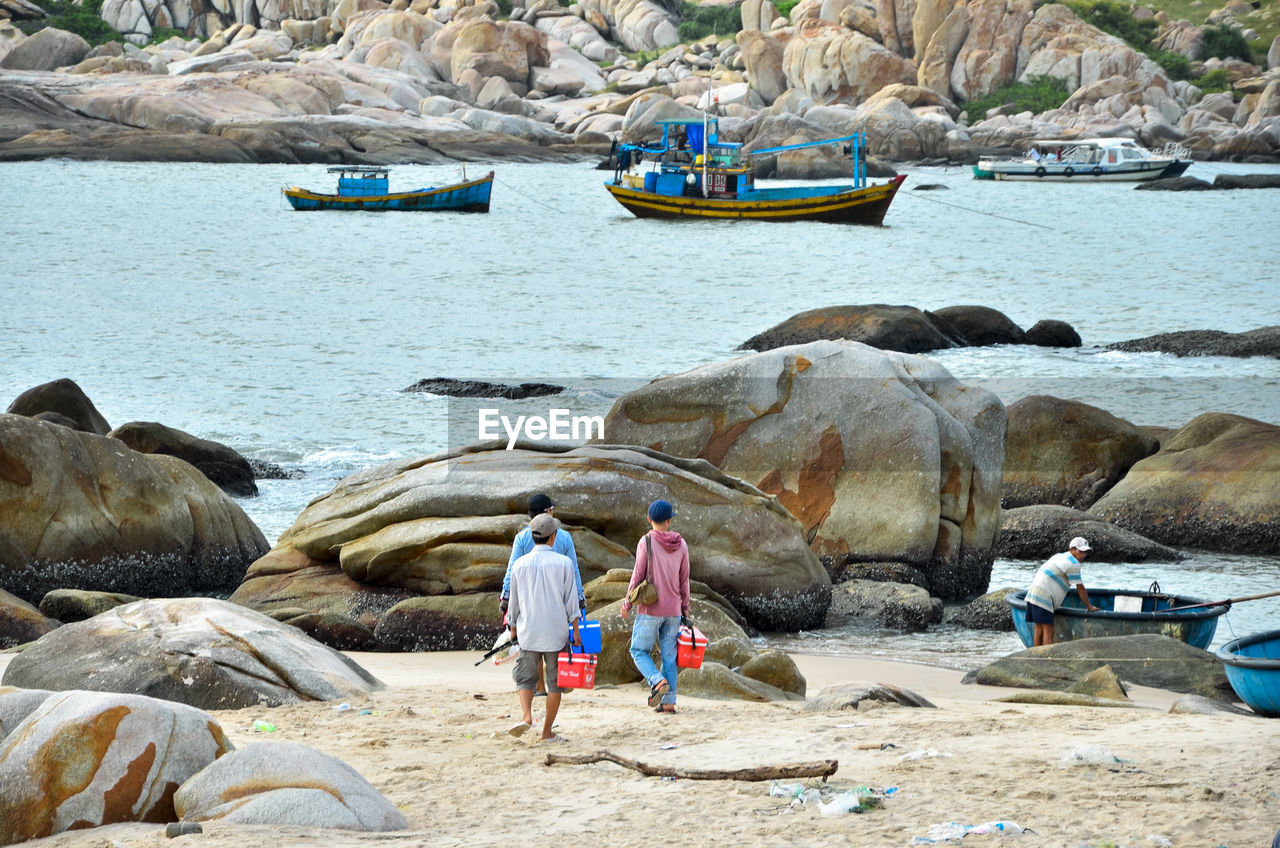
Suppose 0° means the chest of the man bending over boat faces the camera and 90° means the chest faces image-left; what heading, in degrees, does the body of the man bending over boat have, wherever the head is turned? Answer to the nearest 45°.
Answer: approximately 270°

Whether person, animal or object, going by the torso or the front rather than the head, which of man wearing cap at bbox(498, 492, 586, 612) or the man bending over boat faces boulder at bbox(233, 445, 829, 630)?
the man wearing cap

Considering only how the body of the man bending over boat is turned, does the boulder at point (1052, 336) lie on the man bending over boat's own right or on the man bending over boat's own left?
on the man bending over boat's own left

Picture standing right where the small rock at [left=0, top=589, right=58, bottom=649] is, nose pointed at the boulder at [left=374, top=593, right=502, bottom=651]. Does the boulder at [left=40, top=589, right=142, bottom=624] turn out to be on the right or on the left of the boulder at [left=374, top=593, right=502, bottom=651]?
left

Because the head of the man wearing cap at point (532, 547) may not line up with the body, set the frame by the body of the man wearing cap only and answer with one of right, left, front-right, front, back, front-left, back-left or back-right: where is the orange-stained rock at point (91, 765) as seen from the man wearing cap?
back-left

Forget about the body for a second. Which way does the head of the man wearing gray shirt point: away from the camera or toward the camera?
away from the camera

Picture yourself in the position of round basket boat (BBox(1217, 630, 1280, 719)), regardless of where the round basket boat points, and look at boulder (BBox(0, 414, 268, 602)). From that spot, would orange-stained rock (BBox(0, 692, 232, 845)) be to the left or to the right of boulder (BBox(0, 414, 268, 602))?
left

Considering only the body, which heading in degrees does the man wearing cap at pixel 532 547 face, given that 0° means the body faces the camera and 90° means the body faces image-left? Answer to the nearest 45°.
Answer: approximately 180°

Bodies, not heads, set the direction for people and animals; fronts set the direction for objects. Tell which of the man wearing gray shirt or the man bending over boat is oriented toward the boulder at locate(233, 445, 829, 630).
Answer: the man wearing gray shirt

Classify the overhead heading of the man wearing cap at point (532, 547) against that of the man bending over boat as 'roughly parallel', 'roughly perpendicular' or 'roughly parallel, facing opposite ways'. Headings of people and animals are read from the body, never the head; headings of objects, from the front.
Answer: roughly perpendicular

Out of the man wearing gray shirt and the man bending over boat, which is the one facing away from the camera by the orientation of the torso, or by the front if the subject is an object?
the man wearing gray shirt

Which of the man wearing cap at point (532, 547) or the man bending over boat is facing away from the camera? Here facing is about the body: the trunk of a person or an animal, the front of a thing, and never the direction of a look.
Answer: the man wearing cap

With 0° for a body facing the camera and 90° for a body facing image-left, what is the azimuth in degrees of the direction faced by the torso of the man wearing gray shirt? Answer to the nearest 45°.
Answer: approximately 180°

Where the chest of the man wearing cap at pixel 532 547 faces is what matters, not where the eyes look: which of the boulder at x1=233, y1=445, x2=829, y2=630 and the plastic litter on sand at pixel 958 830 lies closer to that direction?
the boulder
